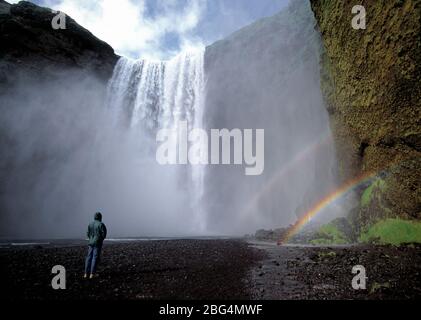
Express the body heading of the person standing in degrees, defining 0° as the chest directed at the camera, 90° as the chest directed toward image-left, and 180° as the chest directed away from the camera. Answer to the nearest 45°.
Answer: approximately 180°
